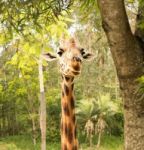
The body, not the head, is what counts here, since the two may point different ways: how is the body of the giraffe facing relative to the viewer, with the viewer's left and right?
facing the viewer

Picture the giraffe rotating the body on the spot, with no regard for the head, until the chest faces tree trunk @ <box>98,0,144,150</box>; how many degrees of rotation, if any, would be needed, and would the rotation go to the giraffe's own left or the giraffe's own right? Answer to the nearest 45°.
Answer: approximately 45° to the giraffe's own left
